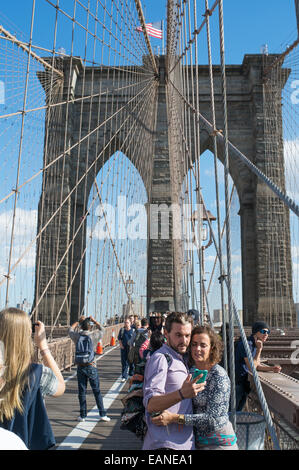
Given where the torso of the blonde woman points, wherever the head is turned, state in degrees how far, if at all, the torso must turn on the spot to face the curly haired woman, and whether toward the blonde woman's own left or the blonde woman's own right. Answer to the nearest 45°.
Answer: approximately 90° to the blonde woman's own right

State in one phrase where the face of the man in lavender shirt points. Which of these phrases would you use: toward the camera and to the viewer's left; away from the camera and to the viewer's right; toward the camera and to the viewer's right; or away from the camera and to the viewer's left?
toward the camera and to the viewer's right

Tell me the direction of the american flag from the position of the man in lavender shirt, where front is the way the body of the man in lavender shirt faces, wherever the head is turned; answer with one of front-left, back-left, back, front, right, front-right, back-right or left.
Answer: back-left

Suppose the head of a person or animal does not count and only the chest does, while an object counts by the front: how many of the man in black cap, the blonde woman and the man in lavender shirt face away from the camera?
1

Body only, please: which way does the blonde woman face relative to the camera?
away from the camera

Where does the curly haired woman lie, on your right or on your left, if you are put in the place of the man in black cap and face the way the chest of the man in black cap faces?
on your right

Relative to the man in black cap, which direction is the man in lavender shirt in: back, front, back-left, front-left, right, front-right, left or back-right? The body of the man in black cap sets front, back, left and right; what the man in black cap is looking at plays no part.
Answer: right

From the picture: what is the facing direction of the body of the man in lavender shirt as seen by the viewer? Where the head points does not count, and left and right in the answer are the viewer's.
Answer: facing the viewer and to the right of the viewer

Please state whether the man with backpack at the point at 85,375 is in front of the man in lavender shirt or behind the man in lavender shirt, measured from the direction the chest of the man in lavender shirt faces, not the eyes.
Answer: behind

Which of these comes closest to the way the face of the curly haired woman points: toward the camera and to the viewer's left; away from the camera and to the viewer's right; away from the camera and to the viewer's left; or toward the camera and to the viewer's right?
toward the camera and to the viewer's left
